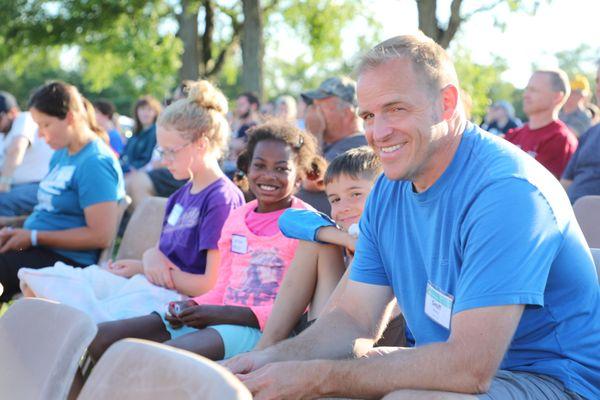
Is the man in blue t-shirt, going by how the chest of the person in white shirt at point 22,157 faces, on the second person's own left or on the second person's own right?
on the second person's own left

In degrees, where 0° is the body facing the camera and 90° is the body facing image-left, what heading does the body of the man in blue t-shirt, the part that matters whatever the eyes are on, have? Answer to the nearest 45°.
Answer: approximately 45°

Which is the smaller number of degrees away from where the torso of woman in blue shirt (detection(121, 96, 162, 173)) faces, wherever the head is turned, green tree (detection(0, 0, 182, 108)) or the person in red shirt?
the person in red shirt

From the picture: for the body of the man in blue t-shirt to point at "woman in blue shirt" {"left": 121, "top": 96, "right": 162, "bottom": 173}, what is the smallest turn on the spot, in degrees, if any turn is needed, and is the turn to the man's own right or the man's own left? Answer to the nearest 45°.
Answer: approximately 90° to the man's own right

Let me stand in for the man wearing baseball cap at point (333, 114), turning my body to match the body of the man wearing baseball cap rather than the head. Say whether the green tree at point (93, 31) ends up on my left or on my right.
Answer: on my right

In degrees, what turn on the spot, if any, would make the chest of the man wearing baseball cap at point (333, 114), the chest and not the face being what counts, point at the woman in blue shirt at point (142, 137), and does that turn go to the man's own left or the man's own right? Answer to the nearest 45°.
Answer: approximately 45° to the man's own right

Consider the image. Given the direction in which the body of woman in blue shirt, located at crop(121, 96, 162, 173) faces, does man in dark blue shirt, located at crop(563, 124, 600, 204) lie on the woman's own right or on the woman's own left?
on the woman's own left

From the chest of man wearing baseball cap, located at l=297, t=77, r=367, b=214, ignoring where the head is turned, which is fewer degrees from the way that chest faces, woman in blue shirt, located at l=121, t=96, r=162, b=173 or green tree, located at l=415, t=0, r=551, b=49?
the woman in blue shirt
